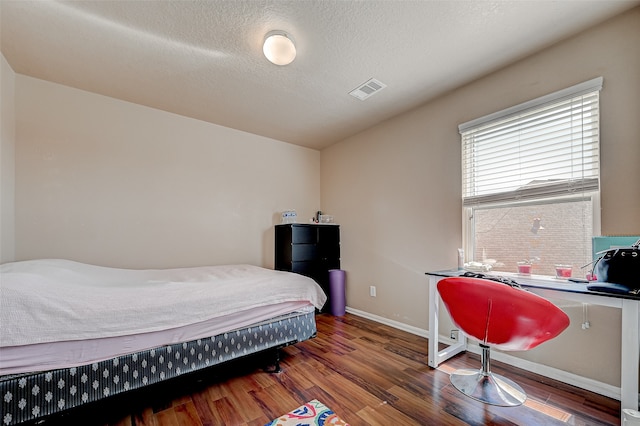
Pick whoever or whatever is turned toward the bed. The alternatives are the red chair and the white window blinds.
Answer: the white window blinds

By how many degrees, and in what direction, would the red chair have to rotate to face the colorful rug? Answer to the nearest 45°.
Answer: approximately 180°

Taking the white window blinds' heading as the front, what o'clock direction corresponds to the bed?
The bed is roughly at 12 o'clock from the white window blinds.

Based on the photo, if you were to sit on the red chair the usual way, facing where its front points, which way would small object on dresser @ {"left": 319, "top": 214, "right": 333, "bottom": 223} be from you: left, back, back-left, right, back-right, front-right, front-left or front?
left

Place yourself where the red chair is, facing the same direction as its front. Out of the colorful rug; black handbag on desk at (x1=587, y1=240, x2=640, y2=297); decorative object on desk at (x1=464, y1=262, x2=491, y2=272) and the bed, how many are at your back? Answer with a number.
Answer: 2

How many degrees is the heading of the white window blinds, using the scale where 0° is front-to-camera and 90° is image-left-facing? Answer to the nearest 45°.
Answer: approximately 45°

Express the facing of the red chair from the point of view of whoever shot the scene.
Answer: facing away from the viewer and to the right of the viewer

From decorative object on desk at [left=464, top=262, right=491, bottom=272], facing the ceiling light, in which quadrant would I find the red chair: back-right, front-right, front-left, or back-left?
front-left

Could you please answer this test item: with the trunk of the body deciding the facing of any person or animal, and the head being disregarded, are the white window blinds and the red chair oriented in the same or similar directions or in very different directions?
very different directions

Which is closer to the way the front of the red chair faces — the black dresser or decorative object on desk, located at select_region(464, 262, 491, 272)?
the decorative object on desk

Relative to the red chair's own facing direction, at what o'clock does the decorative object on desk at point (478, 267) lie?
The decorative object on desk is roughly at 10 o'clock from the red chair.
